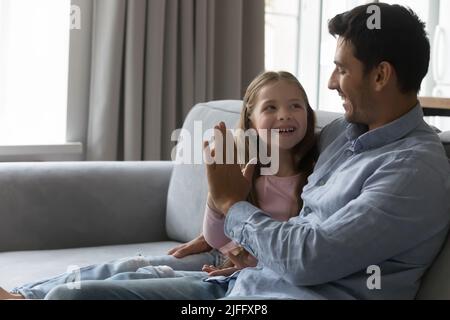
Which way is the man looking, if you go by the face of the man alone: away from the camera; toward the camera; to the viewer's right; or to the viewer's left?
to the viewer's left

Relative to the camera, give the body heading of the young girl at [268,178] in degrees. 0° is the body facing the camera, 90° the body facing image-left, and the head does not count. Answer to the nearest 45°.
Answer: approximately 45°

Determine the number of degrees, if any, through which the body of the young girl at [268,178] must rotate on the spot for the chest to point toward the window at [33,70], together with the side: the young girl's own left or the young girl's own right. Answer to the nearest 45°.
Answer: approximately 90° to the young girl's own right

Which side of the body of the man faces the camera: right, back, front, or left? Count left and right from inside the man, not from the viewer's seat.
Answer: left

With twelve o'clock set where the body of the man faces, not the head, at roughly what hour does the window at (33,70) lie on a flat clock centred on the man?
The window is roughly at 2 o'clock from the man.

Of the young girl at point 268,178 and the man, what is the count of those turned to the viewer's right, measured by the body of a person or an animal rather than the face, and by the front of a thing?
0
